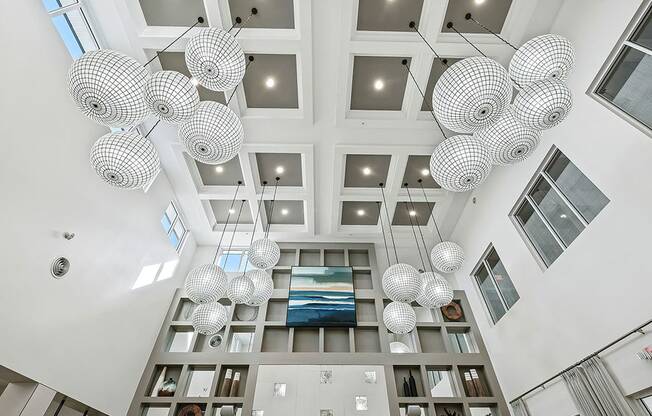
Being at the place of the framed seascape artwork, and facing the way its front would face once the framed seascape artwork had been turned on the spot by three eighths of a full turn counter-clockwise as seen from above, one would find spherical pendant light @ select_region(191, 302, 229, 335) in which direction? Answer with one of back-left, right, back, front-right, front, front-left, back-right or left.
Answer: back

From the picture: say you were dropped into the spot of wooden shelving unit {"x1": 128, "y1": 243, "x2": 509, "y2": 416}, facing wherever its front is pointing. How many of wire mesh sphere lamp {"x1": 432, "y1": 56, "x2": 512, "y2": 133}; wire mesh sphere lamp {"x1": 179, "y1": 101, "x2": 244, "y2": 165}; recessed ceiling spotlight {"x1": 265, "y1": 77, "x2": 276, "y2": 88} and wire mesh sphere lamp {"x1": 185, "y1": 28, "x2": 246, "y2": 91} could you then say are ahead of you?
4

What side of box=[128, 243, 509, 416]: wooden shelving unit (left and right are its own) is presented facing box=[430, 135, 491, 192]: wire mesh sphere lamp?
front

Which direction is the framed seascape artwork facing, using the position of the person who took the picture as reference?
facing the viewer

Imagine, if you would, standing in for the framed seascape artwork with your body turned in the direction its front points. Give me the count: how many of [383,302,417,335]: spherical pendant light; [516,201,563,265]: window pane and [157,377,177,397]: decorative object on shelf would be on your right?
1

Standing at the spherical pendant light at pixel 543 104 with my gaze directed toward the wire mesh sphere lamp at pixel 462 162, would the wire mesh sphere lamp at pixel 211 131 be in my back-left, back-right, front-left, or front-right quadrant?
front-left

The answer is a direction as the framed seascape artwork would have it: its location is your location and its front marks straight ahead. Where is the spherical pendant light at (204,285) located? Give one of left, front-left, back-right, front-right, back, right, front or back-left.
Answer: front-right

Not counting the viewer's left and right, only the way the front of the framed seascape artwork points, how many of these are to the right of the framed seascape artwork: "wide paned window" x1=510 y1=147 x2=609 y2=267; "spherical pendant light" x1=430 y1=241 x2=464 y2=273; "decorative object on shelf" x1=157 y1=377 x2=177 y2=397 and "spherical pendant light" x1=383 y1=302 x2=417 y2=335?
1

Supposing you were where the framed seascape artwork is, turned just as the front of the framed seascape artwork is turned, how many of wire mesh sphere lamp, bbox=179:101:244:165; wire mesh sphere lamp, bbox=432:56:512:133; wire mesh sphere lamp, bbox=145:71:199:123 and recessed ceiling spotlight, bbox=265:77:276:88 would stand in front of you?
4

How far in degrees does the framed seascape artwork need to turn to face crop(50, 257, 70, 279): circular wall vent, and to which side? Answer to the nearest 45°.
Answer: approximately 45° to its right

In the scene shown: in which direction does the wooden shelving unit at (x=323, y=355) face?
toward the camera

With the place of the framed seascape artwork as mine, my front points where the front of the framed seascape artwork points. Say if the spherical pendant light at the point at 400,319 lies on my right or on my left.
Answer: on my left

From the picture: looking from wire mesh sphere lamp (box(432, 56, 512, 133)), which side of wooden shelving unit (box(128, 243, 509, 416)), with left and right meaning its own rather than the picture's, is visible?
front

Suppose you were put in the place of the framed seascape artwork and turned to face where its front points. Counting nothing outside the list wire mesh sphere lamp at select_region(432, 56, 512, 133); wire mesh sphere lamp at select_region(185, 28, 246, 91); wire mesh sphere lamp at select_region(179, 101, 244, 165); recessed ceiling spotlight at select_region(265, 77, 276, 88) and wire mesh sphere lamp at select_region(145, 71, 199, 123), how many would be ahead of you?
5
